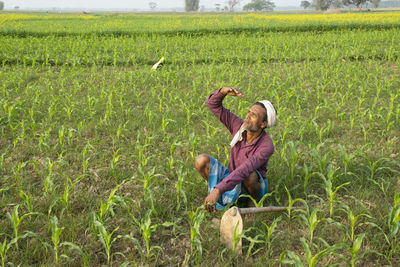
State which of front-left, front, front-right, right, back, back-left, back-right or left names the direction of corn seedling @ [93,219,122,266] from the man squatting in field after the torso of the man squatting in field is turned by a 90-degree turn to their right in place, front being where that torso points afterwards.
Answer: left

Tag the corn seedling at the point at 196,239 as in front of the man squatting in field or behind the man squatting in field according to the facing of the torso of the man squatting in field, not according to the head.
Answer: in front

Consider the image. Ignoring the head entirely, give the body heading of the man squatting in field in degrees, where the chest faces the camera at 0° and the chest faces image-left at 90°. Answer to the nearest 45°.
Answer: approximately 45°
